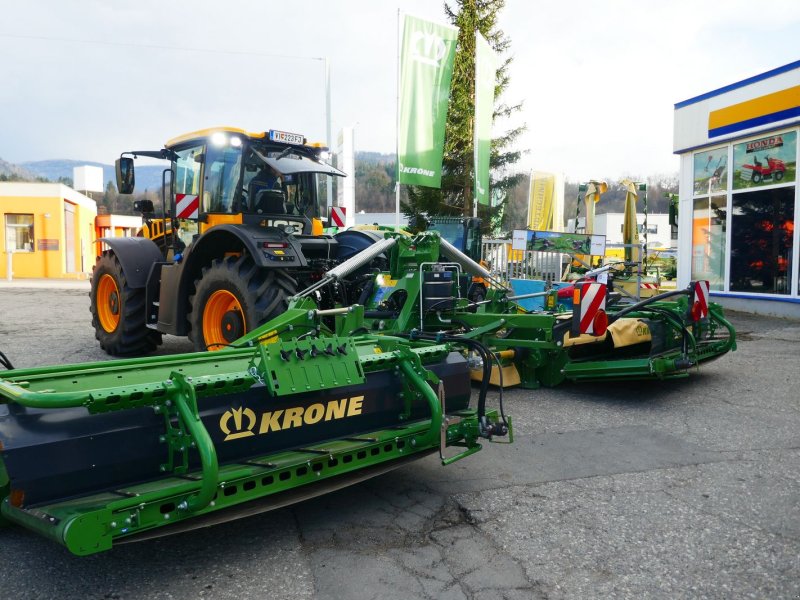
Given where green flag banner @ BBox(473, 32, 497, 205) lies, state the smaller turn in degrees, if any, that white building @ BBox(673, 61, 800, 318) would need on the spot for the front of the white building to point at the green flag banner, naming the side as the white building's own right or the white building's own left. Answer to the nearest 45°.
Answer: approximately 45° to the white building's own right

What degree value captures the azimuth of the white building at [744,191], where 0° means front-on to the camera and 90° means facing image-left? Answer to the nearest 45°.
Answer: approximately 45°

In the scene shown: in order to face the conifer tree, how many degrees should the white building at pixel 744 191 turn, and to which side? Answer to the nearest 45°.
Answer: approximately 90° to its right
